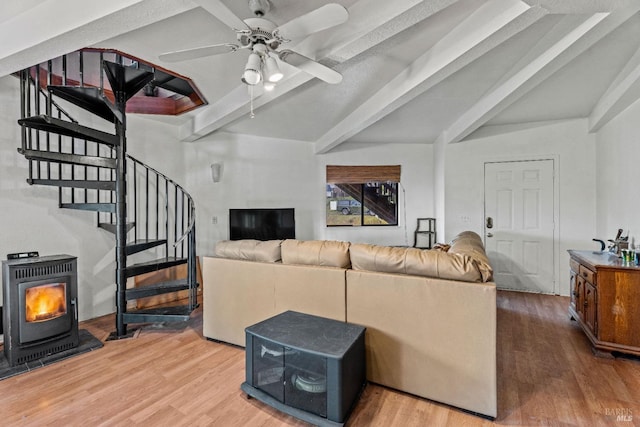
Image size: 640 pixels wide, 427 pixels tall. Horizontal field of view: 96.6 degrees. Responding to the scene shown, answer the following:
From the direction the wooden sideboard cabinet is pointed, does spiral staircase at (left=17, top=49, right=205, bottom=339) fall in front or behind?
in front

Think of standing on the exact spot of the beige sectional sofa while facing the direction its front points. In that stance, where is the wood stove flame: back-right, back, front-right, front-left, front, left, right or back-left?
back-left

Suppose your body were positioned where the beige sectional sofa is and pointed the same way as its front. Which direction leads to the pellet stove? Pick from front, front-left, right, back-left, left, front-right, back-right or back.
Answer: back-left

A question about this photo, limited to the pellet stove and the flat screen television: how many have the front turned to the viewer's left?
0

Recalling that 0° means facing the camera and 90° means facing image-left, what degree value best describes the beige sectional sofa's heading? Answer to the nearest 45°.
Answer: approximately 225°

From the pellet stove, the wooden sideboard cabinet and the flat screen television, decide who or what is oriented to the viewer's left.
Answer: the wooden sideboard cabinet

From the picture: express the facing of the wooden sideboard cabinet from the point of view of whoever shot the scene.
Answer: facing to the left of the viewer

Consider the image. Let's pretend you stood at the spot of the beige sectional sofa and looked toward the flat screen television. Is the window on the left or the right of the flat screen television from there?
right

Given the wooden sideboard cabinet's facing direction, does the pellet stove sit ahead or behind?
ahead
